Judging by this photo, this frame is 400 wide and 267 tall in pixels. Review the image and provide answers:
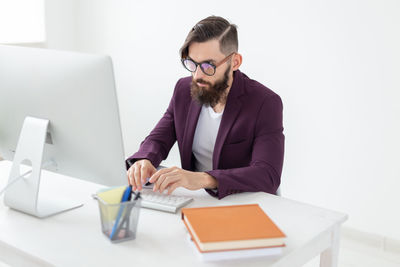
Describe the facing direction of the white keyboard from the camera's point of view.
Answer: facing away from the viewer and to the right of the viewer

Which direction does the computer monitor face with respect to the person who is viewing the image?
facing away from the viewer and to the right of the viewer

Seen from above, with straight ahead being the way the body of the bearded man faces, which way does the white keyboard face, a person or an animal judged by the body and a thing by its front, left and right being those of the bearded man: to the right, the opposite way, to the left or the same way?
the opposite way

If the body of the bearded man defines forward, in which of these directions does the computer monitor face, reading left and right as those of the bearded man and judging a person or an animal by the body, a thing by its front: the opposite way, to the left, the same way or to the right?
the opposite way

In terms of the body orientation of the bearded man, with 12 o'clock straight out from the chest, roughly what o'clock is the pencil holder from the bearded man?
The pencil holder is roughly at 11 o'clock from the bearded man.

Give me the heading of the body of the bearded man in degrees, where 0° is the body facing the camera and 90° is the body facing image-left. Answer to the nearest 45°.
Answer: approximately 45°
